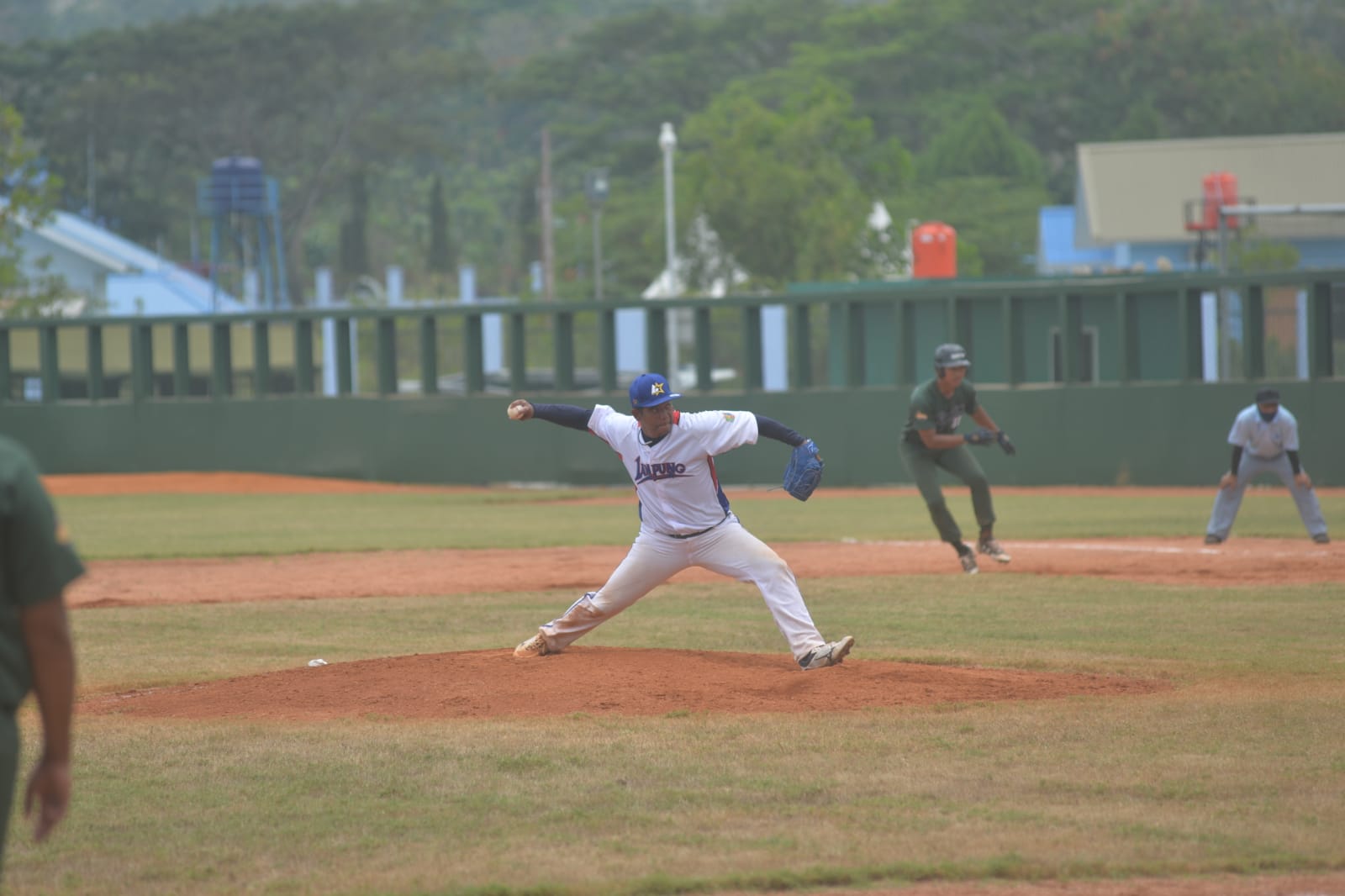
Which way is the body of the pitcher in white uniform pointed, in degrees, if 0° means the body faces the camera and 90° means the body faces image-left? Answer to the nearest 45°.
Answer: approximately 0°

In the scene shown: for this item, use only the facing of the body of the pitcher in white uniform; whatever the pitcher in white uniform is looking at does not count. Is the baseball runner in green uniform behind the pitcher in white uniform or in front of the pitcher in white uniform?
behind

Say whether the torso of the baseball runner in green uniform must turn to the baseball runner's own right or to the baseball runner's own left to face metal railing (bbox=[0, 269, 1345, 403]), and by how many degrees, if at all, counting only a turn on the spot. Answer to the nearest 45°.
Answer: approximately 135° to the baseball runner's own left

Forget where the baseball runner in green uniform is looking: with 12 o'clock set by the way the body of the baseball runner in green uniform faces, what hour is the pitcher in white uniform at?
The pitcher in white uniform is roughly at 2 o'clock from the baseball runner in green uniform.

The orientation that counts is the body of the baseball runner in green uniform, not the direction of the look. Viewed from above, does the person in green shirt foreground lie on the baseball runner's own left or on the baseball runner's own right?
on the baseball runner's own right

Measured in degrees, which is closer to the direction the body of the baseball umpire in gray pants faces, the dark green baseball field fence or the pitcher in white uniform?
the pitcher in white uniform

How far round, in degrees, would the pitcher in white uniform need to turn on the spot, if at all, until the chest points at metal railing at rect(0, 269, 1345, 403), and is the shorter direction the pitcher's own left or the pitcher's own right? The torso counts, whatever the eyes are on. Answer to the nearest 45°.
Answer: approximately 180°

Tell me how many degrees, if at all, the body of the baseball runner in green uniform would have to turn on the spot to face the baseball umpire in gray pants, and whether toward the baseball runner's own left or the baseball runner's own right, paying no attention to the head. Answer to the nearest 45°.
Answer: approximately 90° to the baseball runner's own left

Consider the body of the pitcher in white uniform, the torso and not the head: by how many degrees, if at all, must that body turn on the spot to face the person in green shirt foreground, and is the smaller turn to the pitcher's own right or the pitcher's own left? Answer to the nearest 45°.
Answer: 0° — they already face them

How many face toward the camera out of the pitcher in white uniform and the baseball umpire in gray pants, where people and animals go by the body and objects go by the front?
2

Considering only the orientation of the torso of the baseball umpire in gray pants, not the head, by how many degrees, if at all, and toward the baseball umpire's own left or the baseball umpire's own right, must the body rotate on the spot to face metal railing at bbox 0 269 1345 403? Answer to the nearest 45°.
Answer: approximately 135° to the baseball umpire's own right

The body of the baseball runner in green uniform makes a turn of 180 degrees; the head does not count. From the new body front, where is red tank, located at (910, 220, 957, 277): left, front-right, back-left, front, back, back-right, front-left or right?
front-right
